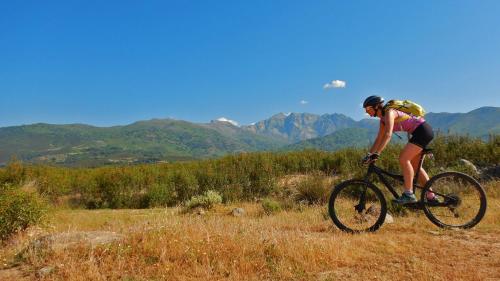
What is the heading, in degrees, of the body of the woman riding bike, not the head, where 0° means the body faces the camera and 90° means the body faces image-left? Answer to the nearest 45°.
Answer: approximately 90°

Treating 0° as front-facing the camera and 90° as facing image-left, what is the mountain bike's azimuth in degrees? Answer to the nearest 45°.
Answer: approximately 90°

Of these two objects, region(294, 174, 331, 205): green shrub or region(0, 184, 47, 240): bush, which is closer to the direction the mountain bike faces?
the bush

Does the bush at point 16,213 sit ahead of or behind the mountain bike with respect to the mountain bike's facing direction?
ahead

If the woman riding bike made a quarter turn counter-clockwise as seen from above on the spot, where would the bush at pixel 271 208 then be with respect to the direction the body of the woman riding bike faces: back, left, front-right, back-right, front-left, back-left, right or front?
back-right

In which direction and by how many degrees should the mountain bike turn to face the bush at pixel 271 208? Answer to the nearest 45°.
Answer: approximately 45° to its right

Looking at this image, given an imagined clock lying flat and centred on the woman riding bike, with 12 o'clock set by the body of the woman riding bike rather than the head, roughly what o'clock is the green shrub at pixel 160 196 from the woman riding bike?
The green shrub is roughly at 1 o'clock from the woman riding bike.
